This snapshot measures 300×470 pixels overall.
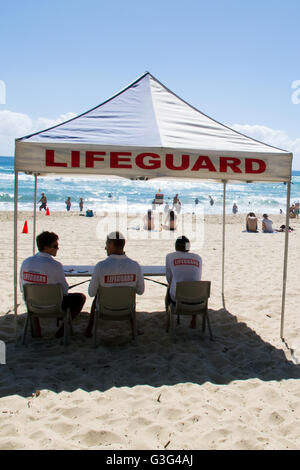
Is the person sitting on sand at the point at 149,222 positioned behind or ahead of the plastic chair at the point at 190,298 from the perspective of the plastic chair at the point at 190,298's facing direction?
ahead

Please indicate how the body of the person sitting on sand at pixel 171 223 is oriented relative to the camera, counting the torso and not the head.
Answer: away from the camera

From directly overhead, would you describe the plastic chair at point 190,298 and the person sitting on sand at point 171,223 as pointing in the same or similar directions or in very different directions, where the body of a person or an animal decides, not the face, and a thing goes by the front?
same or similar directions

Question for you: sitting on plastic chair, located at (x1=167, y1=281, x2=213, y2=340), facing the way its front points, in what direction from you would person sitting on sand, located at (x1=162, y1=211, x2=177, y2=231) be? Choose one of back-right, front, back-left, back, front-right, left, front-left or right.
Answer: front

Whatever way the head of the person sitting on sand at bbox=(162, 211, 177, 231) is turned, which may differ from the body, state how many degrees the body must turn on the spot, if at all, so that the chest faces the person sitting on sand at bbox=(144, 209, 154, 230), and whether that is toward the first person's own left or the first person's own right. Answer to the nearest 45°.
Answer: approximately 135° to the first person's own left

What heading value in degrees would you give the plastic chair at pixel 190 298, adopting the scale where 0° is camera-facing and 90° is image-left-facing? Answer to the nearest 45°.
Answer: approximately 180°

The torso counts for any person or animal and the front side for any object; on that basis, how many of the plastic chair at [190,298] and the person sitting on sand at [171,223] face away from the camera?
2

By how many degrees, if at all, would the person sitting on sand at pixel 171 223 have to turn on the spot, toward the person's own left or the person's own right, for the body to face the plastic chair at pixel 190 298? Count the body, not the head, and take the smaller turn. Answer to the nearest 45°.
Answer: approximately 180°

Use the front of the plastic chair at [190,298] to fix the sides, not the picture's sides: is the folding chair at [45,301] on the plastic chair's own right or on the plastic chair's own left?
on the plastic chair's own left

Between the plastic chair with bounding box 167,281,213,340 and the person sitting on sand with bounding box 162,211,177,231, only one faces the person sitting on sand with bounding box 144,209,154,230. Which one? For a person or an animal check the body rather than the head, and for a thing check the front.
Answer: the plastic chair
